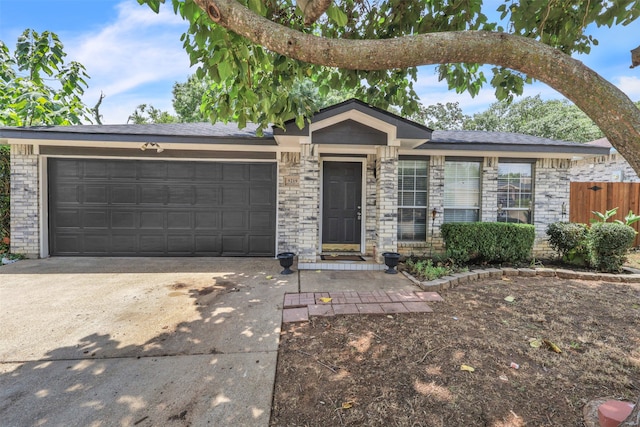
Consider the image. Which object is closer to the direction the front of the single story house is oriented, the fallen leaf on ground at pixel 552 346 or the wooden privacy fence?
the fallen leaf on ground

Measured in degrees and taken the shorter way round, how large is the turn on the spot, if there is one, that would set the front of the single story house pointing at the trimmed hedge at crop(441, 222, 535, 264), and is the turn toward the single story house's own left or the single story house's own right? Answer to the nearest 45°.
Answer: approximately 90° to the single story house's own left

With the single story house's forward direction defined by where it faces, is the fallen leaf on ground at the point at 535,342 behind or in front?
in front

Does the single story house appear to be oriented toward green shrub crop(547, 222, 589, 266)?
no

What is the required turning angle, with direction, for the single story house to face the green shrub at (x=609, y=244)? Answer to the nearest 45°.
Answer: approximately 90° to its left

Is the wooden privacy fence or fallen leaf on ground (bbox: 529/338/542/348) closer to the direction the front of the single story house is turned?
the fallen leaf on ground

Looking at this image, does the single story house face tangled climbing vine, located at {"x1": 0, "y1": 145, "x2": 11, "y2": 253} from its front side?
no

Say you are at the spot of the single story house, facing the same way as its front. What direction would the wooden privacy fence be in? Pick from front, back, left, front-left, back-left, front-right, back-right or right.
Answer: left

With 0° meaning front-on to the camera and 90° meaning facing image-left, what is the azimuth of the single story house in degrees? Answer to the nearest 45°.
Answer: approximately 0°

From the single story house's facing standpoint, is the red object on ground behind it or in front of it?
in front

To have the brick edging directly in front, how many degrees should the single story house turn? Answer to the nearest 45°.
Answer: approximately 90° to its left
